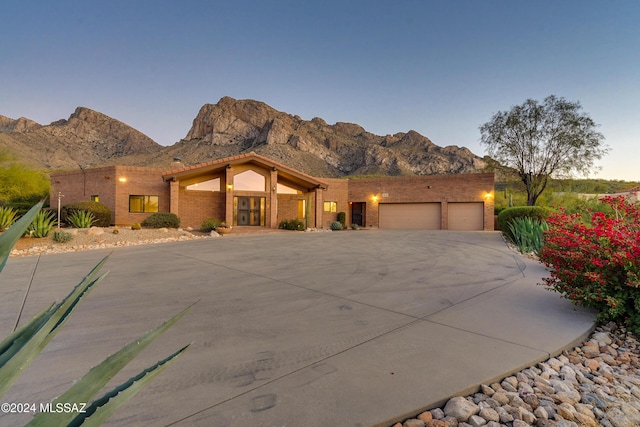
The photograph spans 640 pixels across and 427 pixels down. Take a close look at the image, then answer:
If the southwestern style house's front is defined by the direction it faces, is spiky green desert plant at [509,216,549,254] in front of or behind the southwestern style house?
in front

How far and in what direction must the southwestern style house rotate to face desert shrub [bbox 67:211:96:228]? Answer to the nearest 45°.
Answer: approximately 45° to its right

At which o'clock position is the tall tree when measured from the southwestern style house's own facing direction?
The tall tree is roughly at 9 o'clock from the southwestern style house.

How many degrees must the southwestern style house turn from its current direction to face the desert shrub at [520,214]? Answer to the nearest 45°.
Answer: approximately 45° to its left

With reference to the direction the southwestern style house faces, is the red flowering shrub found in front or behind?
in front

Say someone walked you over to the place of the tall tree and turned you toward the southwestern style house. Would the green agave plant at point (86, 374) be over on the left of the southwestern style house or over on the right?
left

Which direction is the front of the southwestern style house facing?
toward the camera

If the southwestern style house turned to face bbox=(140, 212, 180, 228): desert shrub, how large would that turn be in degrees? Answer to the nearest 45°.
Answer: approximately 45° to its right

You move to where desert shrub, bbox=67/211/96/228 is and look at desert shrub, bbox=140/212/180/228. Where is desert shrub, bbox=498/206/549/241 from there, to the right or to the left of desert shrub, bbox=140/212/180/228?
right

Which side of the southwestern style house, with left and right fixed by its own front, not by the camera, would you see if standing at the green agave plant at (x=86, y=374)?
front

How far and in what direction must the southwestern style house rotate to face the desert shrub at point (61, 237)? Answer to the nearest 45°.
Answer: approximately 45° to its right
